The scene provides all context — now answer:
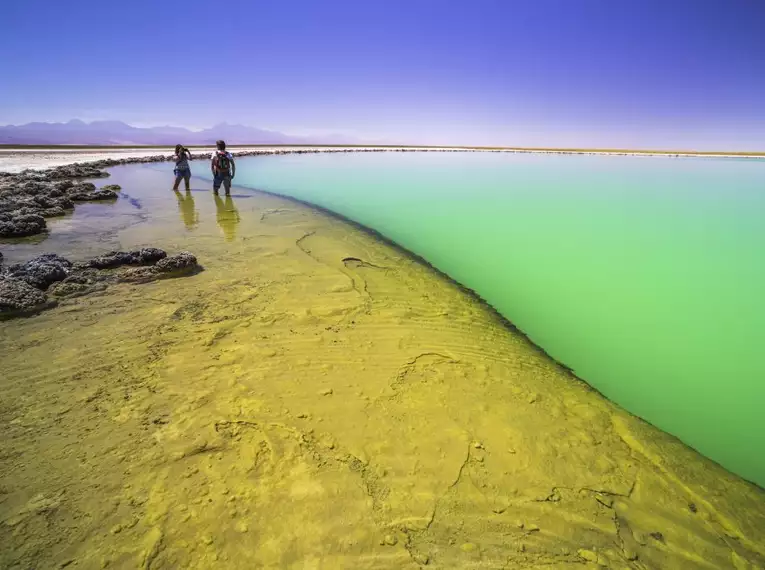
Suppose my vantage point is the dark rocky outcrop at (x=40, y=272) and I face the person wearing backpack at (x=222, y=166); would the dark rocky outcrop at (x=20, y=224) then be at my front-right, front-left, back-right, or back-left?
front-left

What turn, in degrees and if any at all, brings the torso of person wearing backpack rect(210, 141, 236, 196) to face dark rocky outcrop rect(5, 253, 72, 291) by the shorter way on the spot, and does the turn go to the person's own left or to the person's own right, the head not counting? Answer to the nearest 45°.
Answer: approximately 180°

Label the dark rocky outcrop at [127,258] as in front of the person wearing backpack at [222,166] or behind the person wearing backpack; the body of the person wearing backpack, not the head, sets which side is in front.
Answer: behind

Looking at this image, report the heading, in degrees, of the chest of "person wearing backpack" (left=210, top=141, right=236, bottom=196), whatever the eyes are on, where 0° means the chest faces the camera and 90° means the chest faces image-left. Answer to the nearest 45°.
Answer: approximately 180°

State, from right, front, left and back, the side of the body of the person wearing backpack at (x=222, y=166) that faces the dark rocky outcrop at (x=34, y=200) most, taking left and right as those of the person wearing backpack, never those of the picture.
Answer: left

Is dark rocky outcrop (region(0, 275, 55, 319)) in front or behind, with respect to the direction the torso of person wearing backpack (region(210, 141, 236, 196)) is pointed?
behind

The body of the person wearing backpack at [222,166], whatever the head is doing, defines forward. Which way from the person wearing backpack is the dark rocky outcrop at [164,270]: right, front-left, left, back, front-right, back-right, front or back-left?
back
